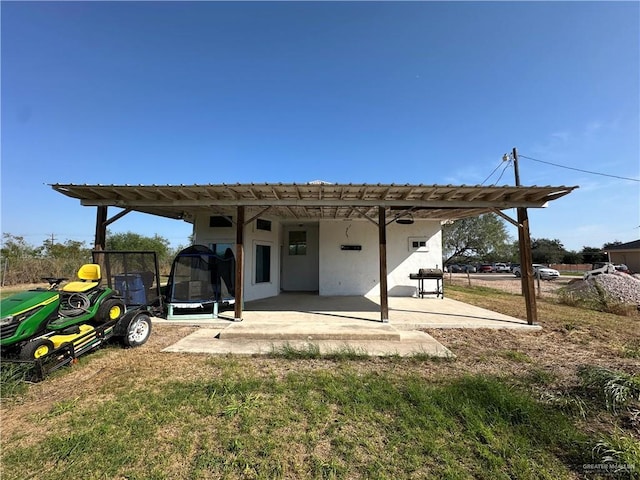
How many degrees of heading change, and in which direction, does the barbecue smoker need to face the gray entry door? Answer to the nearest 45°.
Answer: approximately 90° to its right

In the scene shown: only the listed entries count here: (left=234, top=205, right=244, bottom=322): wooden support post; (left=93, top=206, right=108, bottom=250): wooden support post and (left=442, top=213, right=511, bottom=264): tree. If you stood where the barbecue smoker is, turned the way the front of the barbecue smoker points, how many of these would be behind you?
1

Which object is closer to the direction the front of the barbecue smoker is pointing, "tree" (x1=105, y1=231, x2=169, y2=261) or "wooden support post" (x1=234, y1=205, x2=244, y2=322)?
the wooden support post

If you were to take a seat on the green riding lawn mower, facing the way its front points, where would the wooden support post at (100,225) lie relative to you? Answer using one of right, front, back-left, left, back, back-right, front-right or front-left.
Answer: back-right

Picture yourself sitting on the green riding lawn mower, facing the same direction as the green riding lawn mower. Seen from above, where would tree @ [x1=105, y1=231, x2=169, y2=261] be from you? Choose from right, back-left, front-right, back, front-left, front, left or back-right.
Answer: back-right

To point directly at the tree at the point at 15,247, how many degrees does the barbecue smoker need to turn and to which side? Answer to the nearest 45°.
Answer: approximately 90° to its right

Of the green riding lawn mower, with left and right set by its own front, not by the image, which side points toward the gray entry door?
back

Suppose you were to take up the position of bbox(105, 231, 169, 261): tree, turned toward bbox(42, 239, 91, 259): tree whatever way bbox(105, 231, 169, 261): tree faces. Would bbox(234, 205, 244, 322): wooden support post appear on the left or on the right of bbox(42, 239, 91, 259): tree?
left

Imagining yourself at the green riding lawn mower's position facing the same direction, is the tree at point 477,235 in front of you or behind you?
behind

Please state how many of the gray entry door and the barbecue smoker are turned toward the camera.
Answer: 2

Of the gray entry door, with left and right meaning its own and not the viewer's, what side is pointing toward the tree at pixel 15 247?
right

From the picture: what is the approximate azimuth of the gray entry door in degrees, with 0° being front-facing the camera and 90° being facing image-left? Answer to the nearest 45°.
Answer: approximately 0°

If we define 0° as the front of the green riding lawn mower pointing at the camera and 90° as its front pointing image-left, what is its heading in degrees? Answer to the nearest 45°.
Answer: approximately 45°
